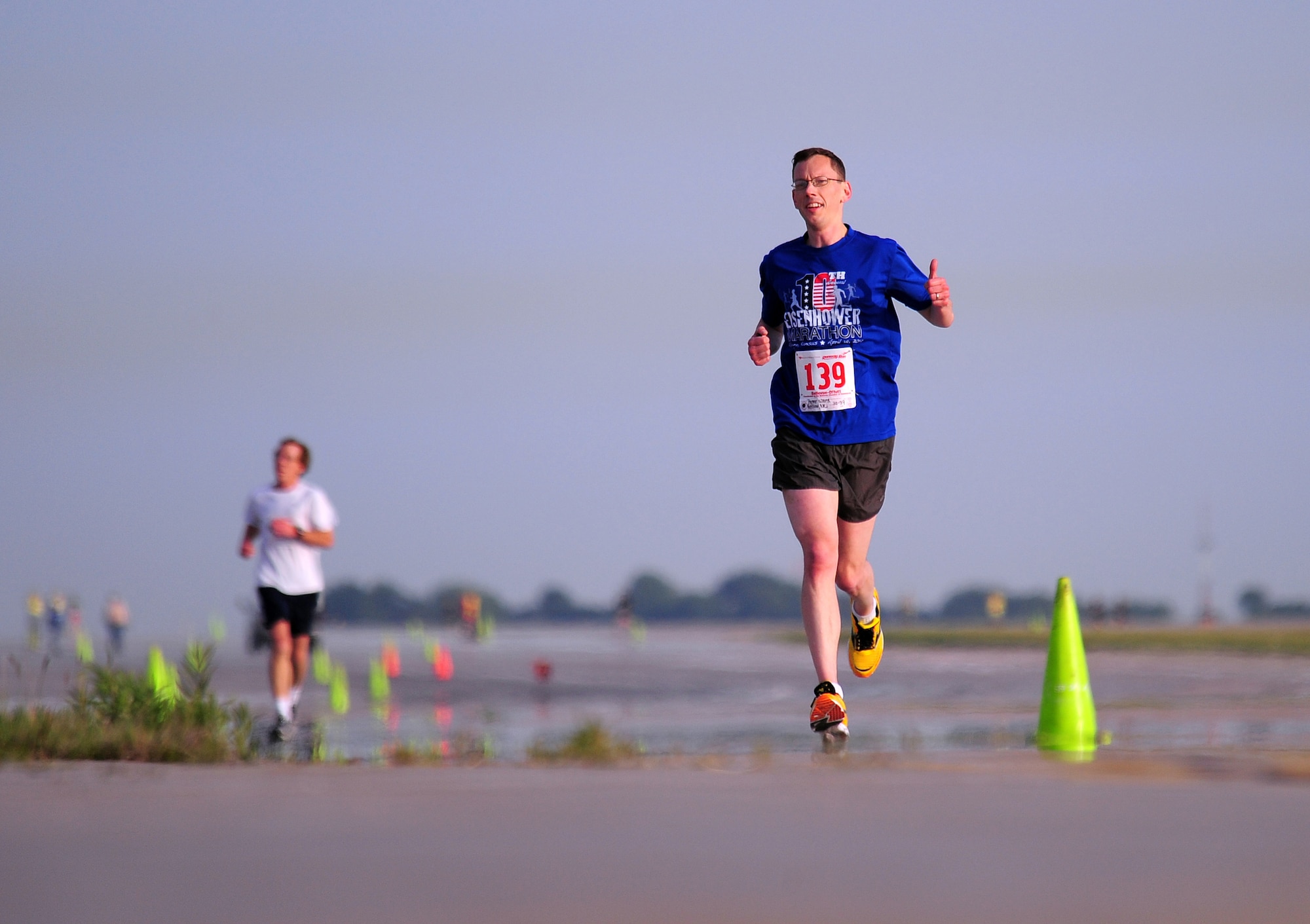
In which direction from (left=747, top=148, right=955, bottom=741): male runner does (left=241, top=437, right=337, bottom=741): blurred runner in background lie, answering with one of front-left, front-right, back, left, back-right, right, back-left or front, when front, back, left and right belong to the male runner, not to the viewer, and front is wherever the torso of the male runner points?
back-right

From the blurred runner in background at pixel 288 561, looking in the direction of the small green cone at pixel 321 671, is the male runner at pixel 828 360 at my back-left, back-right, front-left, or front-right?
back-right

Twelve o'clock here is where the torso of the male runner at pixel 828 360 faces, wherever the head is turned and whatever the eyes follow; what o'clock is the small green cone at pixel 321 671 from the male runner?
The small green cone is roughly at 5 o'clock from the male runner.

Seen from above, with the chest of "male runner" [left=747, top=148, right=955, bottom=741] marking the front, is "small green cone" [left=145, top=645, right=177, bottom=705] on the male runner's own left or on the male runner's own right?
on the male runner's own right

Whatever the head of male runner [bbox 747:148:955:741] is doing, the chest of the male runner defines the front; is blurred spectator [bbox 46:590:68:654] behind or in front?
behind

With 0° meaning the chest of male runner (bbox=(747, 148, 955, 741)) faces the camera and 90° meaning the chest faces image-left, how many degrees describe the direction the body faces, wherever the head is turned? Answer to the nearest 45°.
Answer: approximately 0°

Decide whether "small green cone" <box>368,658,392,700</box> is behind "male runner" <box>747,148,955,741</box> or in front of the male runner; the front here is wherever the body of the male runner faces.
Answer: behind

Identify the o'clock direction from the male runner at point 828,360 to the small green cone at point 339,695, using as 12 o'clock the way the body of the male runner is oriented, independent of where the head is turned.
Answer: The small green cone is roughly at 5 o'clock from the male runner.
